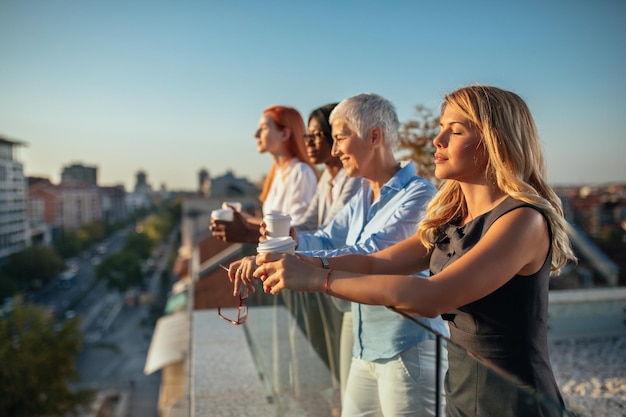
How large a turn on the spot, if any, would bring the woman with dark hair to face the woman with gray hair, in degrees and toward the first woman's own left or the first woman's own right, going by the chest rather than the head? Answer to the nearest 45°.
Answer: approximately 45° to the first woman's own left

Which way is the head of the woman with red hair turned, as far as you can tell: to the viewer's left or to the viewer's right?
to the viewer's left

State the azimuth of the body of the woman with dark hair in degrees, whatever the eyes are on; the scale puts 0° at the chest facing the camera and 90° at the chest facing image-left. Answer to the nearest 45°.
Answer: approximately 45°

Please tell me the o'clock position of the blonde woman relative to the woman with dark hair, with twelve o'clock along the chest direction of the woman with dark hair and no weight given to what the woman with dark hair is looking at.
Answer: The blonde woman is roughly at 10 o'clock from the woman with dark hair.
